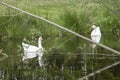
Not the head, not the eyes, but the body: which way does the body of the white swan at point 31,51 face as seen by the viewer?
to the viewer's right
